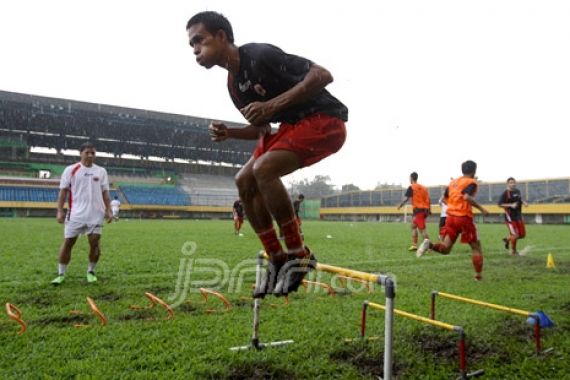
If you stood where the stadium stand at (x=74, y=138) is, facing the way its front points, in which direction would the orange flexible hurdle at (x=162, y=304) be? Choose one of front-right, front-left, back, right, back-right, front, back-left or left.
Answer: front-right

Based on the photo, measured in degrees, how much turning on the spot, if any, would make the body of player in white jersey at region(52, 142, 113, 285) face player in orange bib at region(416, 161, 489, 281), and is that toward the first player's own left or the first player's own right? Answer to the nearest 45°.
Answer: approximately 90° to the first player's own left

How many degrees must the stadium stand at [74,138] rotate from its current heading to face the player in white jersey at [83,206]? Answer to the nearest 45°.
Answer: approximately 45° to its right

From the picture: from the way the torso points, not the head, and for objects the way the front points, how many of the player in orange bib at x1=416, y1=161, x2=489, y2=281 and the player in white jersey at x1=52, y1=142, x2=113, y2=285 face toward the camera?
1

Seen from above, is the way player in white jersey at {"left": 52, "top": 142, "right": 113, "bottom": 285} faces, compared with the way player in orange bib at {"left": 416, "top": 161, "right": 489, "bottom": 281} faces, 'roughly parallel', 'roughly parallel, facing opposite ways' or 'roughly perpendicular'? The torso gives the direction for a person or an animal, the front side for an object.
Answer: roughly perpendicular

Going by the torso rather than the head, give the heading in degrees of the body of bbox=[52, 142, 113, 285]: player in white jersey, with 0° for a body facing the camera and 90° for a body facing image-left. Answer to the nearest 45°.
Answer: approximately 0°
